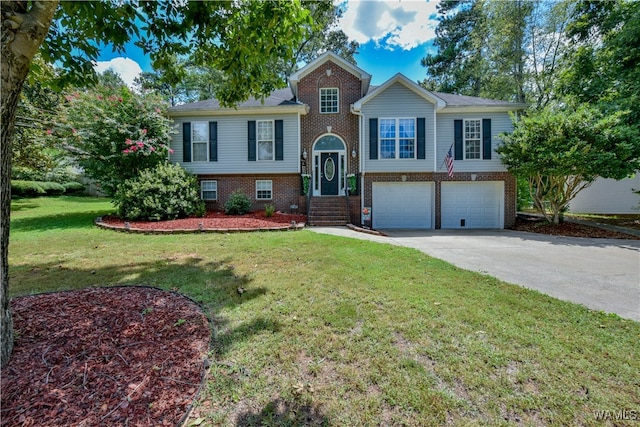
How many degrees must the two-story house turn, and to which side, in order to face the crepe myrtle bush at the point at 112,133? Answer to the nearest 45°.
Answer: approximately 90° to its right

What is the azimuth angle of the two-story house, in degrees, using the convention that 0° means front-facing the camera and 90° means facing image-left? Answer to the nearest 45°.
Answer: approximately 0°

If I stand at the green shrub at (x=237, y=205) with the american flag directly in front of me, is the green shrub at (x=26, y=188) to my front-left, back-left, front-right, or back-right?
back-left

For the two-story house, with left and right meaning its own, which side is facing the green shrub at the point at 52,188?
right

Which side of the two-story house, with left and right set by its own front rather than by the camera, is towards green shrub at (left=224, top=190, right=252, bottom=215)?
right
